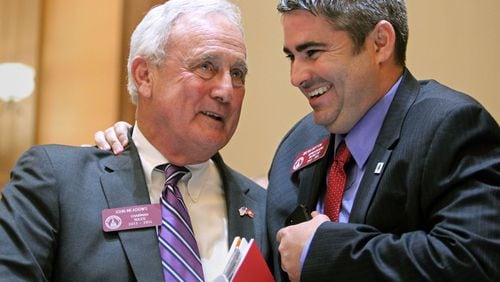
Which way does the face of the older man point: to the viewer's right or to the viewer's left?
to the viewer's right

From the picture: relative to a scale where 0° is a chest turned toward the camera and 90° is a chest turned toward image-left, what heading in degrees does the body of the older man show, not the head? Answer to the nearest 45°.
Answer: approximately 315°
